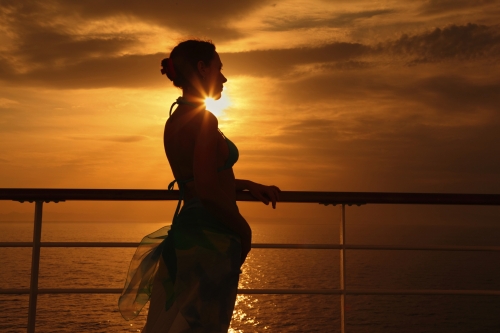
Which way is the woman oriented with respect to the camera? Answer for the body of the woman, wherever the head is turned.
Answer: to the viewer's right

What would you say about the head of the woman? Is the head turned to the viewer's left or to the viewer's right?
to the viewer's right
